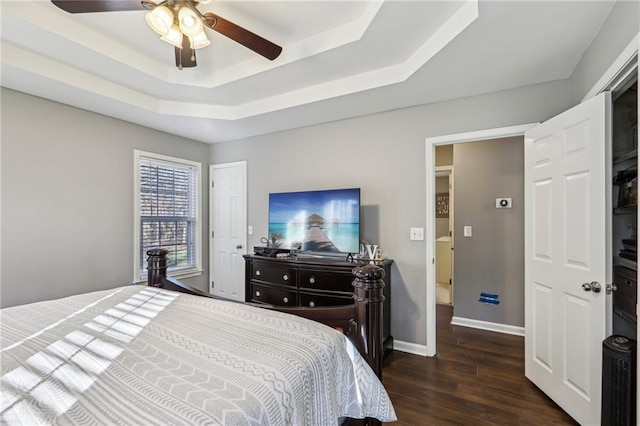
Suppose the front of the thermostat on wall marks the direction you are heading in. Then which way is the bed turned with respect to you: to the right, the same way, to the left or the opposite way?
the opposite way

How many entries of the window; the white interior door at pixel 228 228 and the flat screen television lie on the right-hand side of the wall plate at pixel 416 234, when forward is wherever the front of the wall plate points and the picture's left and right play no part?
3

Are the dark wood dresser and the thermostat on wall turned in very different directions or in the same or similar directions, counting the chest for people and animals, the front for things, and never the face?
same or similar directions

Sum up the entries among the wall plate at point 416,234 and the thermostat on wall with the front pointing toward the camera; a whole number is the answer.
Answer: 2

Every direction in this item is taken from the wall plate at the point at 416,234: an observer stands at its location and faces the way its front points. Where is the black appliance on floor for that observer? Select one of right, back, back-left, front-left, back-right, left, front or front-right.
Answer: front-left

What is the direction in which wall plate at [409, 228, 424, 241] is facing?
toward the camera

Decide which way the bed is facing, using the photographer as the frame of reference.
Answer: facing away from the viewer and to the right of the viewer

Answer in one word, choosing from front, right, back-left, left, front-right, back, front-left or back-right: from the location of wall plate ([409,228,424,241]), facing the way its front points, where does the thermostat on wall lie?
back-left

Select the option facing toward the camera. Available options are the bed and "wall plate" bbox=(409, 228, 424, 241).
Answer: the wall plate

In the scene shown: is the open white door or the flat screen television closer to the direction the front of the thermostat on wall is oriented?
the open white door

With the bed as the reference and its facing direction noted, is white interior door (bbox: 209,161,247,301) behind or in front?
in front

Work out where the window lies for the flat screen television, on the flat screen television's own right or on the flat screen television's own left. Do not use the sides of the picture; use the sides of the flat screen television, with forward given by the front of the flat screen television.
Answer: on the flat screen television's own right

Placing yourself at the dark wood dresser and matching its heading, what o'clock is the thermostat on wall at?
The thermostat on wall is roughly at 7 o'clock from the dark wood dresser.

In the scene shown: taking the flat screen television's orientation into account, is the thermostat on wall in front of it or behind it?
behind

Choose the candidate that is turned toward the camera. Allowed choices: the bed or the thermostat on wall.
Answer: the thermostat on wall

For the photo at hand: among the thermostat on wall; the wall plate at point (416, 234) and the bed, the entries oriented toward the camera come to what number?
2

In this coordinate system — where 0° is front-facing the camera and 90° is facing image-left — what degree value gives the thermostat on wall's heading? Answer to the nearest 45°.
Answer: approximately 0°

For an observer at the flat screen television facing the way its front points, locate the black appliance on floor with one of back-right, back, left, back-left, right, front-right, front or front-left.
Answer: left

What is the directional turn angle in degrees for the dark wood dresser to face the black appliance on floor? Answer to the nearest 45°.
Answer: approximately 90° to its left
